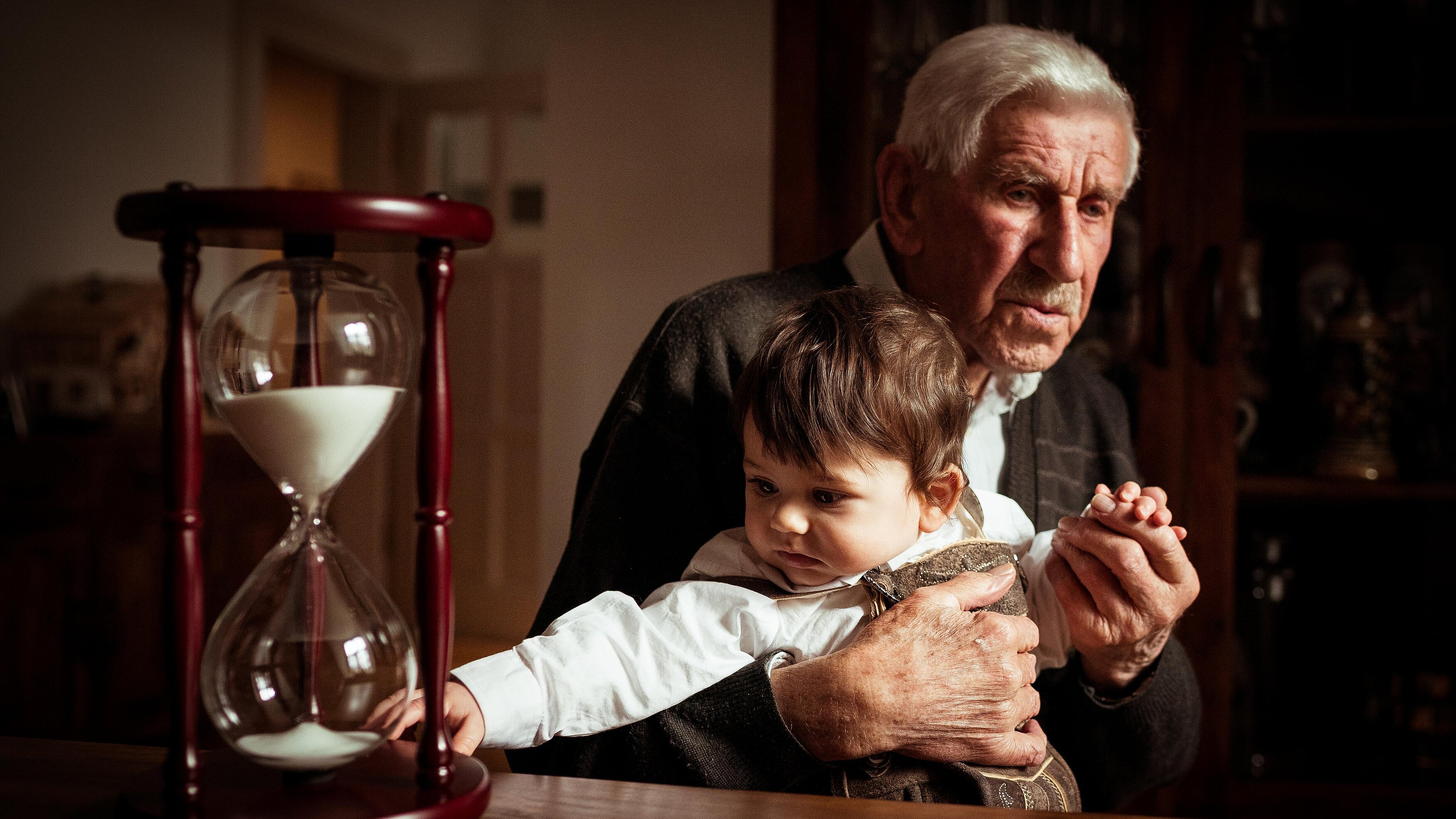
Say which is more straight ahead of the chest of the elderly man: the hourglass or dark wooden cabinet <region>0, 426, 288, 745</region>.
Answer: the hourglass

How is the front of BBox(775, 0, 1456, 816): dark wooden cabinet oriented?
toward the camera

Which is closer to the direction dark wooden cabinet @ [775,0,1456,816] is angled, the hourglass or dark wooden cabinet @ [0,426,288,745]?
the hourglass

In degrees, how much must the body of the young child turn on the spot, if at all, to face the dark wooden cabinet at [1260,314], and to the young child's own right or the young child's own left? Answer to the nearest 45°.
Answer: approximately 180°

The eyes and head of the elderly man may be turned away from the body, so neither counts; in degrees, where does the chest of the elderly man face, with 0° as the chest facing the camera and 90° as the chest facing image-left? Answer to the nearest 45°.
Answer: approximately 315°

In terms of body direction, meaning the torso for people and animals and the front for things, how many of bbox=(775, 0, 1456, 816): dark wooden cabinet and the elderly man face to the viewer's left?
0

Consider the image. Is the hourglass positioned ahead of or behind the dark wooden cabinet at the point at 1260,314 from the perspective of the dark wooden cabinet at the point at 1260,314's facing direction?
ahead

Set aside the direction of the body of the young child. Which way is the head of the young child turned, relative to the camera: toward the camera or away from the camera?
toward the camera

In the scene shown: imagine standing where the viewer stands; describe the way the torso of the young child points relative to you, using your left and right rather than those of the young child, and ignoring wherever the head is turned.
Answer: facing the viewer and to the left of the viewer

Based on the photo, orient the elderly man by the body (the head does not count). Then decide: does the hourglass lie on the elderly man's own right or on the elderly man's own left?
on the elderly man's own right

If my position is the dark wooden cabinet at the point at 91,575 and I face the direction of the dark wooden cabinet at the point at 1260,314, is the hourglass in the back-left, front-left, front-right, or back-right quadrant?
front-right

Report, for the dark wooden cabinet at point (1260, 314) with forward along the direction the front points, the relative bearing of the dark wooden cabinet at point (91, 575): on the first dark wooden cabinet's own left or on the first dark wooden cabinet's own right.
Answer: on the first dark wooden cabinet's own right

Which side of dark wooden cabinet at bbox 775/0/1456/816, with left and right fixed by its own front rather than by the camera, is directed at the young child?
front
